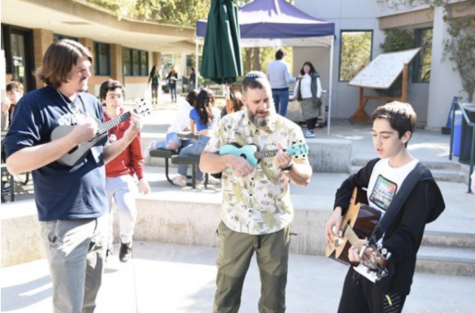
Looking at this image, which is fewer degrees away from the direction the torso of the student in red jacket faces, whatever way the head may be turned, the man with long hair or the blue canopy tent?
the man with long hair

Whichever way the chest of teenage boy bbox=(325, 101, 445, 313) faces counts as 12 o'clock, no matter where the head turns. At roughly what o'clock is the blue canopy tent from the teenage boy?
The blue canopy tent is roughly at 4 o'clock from the teenage boy.

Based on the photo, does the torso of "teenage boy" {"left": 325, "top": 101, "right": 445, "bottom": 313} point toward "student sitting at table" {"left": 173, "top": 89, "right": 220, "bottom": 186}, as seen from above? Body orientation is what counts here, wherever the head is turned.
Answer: no

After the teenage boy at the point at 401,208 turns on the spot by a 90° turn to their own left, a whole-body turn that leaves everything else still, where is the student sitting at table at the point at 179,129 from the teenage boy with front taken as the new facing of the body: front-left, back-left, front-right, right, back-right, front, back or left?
back

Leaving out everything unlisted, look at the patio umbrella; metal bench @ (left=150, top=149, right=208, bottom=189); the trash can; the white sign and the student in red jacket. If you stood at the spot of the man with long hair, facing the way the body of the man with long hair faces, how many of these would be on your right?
0

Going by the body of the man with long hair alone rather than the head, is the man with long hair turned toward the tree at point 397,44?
no

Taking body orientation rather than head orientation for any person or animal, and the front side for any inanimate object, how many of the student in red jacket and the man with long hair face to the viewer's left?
0

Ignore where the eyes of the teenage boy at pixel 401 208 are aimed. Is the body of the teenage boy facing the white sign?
no

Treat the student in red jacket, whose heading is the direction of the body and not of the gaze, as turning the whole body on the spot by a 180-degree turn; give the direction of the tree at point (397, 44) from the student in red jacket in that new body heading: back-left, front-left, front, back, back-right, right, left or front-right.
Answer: front-right

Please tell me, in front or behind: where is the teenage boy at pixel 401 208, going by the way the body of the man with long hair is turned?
in front

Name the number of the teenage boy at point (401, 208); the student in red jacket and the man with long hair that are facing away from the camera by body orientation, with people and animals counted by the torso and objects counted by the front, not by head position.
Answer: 0

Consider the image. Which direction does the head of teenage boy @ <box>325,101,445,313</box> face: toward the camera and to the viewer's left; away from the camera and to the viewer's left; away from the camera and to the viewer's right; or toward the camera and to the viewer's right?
toward the camera and to the viewer's left

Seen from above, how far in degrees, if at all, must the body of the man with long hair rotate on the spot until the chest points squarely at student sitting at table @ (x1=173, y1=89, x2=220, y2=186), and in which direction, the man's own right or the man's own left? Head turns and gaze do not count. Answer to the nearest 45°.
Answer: approximately 90° to the man's own left

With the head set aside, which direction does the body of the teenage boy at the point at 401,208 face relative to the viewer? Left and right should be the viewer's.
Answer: facing the viewer and to the left of the viewer

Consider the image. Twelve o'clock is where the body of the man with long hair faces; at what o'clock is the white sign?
The white sign is roughly at 9 o'clock from the man with long hair.

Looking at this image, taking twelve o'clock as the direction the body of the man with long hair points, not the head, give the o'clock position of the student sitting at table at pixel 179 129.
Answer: The student sitting at table is roughly at 8 o'clock from the man with long hair.

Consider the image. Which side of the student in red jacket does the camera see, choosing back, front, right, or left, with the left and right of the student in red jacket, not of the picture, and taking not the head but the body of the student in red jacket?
front

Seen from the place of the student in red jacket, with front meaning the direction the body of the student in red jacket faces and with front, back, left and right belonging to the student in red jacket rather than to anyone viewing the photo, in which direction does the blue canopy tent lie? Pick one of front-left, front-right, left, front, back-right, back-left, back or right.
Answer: back-left

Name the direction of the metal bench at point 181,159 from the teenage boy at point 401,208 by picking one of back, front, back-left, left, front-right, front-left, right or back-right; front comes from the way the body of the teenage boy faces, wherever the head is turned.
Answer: right

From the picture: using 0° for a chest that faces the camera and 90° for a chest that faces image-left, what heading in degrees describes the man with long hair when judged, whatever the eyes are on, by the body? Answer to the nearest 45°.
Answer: approximately 315°
